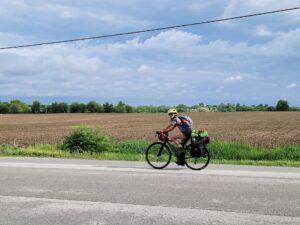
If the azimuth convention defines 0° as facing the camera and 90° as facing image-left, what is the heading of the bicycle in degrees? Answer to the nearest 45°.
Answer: approximately 90°

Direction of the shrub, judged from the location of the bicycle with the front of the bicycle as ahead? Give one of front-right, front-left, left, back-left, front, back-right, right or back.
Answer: front-right

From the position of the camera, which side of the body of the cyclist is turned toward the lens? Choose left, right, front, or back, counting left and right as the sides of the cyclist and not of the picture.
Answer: left

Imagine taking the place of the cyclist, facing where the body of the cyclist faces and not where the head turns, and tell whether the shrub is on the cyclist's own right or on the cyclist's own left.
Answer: on the cyclist's own right
